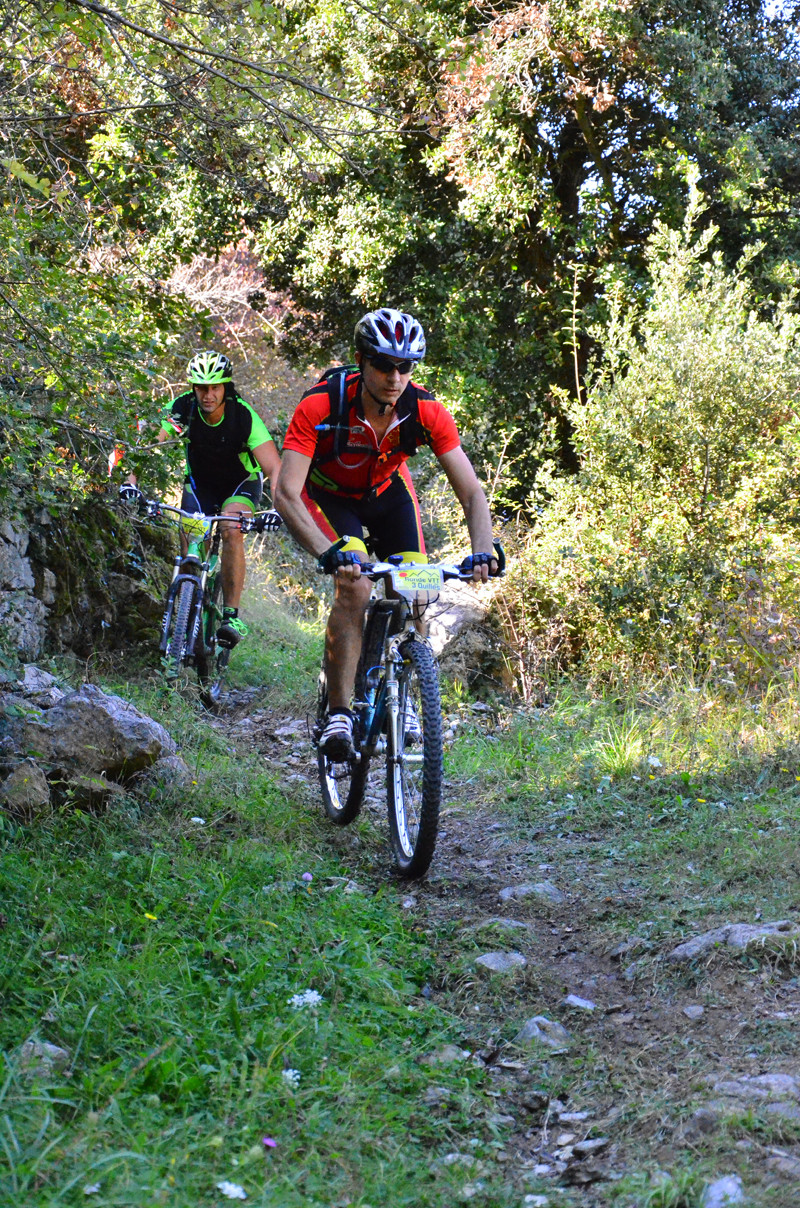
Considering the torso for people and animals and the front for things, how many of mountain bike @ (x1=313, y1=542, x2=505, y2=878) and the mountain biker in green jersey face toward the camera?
2

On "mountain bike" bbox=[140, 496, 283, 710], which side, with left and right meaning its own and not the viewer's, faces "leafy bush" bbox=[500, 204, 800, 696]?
left

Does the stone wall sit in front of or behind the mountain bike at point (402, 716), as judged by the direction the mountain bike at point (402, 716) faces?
behind

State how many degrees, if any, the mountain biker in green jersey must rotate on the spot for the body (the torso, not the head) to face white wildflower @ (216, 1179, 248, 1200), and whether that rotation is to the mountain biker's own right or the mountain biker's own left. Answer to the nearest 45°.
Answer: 0° — they already face it

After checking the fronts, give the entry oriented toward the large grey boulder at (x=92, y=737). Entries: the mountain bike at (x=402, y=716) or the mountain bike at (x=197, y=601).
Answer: the mountain bike at (x=197, y=601)

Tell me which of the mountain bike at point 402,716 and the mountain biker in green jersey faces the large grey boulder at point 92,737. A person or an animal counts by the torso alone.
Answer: the mountain biker in green jersey

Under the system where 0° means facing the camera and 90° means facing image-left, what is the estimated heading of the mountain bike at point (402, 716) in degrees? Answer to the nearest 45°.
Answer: approximately 0°

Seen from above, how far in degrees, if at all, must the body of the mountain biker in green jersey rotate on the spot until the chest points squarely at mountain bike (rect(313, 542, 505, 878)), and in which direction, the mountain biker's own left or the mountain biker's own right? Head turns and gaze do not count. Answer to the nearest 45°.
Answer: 0° — they already face it
